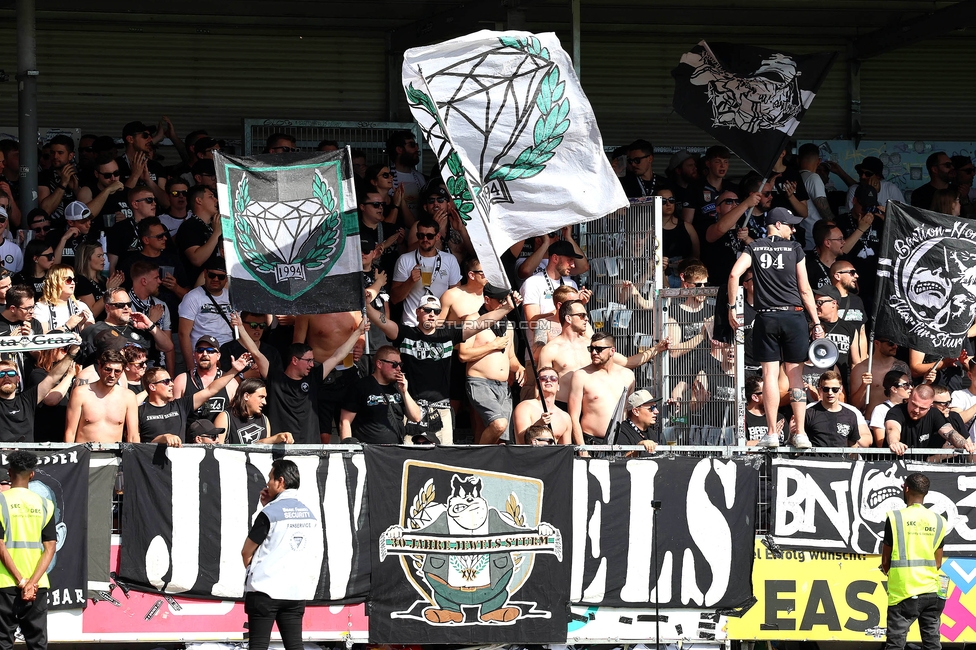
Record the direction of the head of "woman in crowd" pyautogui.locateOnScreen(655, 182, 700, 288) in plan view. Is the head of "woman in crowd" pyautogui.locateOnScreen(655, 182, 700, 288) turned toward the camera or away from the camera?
toward the camera

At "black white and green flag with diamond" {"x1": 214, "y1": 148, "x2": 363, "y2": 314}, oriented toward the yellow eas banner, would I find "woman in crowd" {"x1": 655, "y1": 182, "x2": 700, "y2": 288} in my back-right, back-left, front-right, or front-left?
front-left

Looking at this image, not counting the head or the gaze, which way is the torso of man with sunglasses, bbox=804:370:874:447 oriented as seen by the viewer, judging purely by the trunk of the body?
toward the camera

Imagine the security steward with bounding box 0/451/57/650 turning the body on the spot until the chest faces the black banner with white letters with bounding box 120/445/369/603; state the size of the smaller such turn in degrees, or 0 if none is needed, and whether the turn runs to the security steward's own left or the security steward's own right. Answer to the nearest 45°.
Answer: approximately 90° to the security steward's own right

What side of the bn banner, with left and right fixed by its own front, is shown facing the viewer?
front

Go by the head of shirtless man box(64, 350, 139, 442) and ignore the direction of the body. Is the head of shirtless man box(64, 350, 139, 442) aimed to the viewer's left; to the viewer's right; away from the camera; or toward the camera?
toward the camera

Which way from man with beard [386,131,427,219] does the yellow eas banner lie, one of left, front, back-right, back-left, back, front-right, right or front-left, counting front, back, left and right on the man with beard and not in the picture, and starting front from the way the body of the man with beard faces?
front

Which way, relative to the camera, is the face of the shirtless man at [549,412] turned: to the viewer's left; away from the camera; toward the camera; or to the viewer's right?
toward the camera

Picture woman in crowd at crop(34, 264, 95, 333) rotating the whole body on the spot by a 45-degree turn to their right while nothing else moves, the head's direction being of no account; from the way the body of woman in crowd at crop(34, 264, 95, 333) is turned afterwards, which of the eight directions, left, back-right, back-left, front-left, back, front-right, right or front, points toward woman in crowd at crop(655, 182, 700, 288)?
left

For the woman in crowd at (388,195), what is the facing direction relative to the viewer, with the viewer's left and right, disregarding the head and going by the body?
facing the viewer and to the right of the viewer

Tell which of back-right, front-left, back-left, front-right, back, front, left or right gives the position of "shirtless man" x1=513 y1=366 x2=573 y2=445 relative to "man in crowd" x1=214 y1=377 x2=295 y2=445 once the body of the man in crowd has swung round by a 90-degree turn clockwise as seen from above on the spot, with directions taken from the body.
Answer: back-left

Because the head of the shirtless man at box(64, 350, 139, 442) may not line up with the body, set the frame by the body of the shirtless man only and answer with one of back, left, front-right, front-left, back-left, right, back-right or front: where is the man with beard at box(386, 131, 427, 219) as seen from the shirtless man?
back-left

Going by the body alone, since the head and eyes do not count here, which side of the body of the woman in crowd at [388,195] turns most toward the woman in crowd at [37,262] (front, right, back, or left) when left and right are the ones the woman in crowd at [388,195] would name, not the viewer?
right
